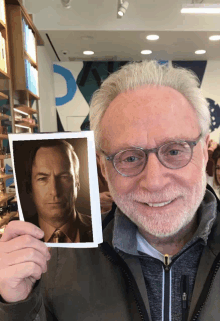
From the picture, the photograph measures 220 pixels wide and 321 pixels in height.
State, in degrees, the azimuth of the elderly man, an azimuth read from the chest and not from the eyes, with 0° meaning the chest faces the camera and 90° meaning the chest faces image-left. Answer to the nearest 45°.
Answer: approximately 0°

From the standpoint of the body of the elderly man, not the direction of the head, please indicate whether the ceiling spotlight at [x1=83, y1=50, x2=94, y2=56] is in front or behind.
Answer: behind

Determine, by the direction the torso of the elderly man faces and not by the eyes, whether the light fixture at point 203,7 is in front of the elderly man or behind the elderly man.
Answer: behind

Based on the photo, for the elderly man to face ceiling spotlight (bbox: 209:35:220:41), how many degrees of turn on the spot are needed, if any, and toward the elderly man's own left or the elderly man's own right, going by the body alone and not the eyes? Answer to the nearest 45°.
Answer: approximately 135° to the elderly man's own left

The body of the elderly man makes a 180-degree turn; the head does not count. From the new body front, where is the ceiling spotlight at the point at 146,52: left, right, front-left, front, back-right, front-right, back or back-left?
front

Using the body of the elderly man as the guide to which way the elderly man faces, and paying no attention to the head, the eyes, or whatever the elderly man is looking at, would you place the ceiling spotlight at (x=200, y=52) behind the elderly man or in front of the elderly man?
behind

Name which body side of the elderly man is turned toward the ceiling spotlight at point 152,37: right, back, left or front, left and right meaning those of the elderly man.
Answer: back

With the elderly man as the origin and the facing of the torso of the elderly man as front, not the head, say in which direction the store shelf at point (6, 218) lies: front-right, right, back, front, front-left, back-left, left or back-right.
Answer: back-right
